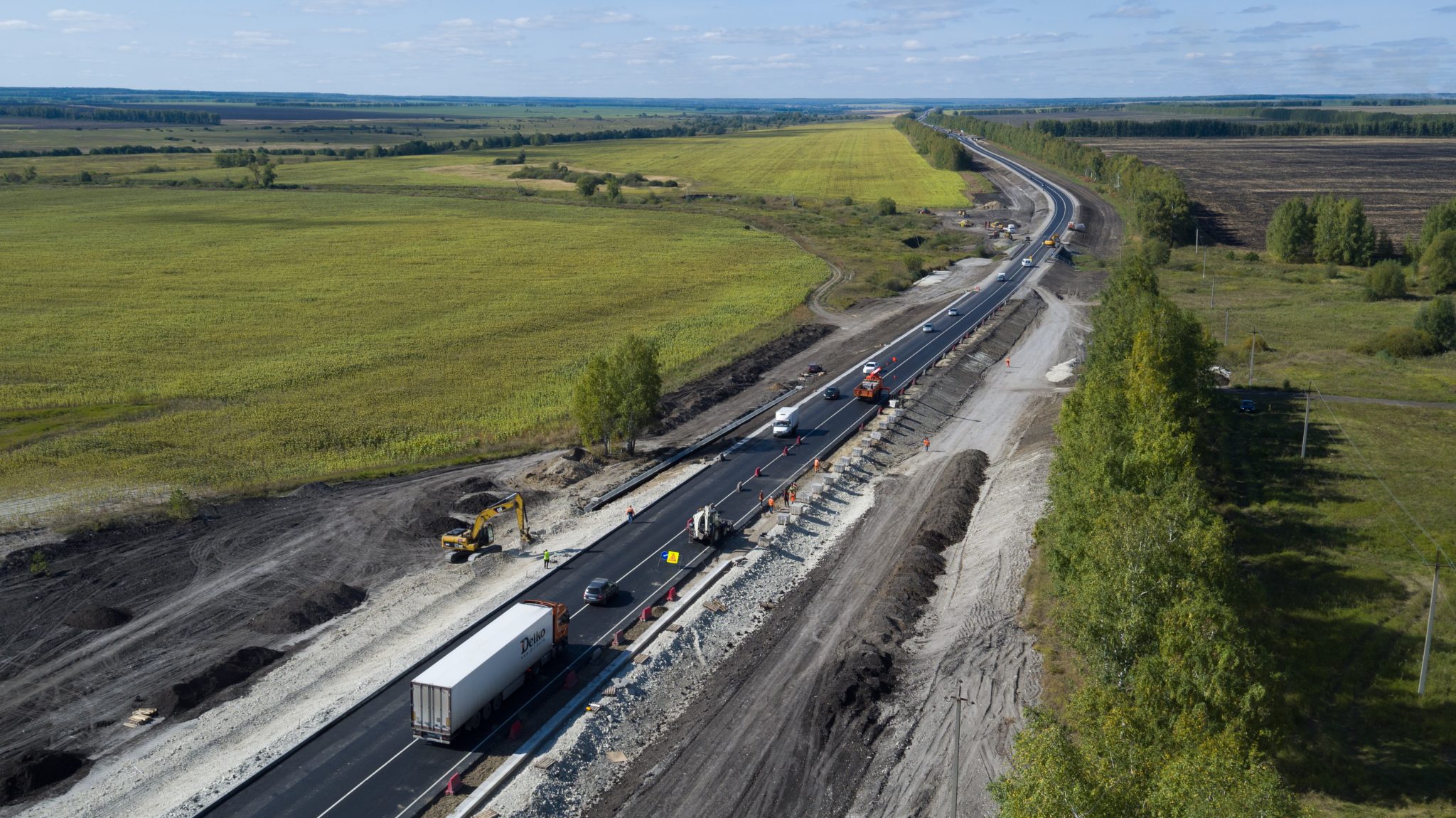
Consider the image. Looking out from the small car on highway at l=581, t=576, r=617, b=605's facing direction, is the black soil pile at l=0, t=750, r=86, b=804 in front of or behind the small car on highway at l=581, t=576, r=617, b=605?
behind

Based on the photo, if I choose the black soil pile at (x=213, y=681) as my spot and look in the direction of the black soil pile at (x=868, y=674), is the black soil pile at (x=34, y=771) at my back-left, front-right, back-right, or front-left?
back-right

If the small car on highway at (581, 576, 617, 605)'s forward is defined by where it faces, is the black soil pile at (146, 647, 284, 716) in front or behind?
behind

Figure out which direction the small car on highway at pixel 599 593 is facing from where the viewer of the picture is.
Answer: facing away from the viewer and to the right of the viewer

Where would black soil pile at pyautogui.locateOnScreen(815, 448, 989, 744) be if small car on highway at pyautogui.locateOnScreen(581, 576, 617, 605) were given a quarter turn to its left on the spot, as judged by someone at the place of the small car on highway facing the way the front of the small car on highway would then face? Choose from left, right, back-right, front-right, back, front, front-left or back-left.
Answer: back

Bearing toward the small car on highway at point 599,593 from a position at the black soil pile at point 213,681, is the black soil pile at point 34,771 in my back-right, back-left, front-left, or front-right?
back-right
